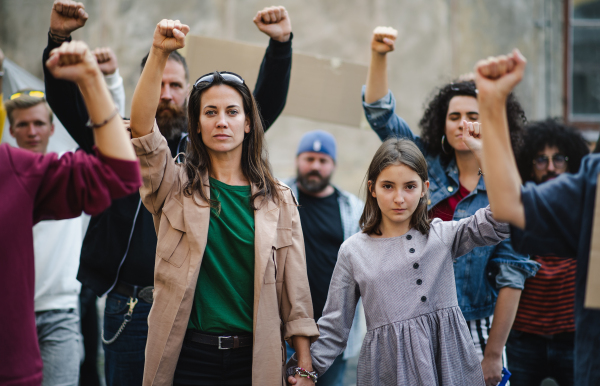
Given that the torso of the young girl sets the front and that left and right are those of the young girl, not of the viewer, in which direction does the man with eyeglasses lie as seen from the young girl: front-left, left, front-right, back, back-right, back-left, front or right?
back-left

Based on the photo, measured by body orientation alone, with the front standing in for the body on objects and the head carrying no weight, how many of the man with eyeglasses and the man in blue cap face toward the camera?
2

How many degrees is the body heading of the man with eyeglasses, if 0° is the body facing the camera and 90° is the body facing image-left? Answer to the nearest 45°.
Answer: approximately 0°

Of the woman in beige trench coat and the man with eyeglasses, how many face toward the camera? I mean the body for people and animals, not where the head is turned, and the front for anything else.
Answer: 2

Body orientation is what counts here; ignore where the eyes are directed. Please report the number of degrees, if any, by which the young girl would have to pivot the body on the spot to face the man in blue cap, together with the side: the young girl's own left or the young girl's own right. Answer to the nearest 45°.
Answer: approximately 180°

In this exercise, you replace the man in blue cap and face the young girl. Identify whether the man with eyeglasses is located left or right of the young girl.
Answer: left

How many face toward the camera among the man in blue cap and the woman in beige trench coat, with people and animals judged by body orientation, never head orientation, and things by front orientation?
2

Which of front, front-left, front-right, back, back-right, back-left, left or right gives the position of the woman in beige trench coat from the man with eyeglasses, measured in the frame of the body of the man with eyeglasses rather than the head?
front-right

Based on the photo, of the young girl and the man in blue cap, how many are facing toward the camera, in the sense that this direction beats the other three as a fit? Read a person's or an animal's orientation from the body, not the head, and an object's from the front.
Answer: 2
